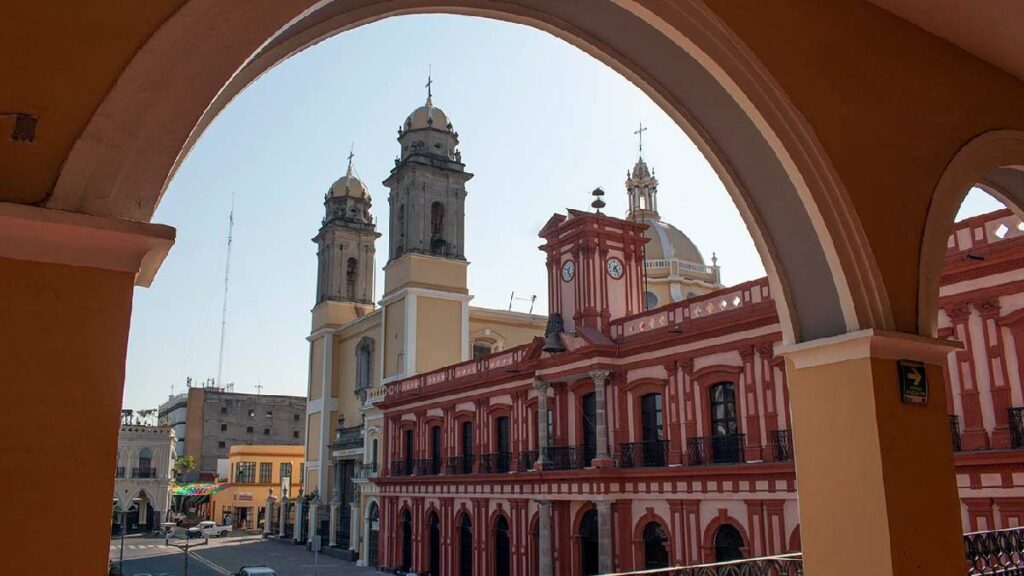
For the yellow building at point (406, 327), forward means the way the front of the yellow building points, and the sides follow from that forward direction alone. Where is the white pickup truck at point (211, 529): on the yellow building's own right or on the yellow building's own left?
on the yellow building's own right

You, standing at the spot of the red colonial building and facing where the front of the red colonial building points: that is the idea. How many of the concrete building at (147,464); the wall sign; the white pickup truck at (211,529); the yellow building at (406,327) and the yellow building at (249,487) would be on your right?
4

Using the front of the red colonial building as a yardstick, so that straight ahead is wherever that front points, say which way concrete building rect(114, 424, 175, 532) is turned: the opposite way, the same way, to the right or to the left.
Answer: to the left

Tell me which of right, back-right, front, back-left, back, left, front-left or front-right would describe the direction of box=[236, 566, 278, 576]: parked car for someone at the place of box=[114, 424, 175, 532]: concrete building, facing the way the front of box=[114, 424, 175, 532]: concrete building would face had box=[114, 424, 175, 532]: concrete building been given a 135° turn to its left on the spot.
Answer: back-right

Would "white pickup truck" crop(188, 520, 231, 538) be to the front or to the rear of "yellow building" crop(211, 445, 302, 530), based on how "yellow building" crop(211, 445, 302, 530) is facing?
to the front

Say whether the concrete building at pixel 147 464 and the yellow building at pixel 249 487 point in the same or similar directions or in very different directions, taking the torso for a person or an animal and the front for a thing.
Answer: same or similar directions

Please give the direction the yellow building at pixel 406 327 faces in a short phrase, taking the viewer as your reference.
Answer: facing the viewer and to the left of the viewer

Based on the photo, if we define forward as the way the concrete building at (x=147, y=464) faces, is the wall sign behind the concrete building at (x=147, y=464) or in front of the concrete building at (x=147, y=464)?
in front

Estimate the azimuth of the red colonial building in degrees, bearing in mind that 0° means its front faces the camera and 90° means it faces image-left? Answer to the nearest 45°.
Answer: approximately 45°

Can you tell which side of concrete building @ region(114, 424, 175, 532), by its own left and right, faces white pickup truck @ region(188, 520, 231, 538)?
left

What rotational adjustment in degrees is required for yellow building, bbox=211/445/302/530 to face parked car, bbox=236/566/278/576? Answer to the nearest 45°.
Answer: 0° — it already faces it

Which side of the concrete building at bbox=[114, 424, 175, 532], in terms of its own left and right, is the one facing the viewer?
front

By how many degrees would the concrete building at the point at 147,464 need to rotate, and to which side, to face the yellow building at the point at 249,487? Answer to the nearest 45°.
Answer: approximately 135° to its left

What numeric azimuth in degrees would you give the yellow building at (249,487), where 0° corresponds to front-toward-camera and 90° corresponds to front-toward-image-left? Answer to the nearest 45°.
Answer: approximately 0°

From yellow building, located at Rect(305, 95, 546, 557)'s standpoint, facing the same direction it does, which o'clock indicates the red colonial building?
The red colonial building is roughly at 10 o'clock from the yellow building.

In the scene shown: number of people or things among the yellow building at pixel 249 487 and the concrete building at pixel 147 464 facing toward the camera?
2

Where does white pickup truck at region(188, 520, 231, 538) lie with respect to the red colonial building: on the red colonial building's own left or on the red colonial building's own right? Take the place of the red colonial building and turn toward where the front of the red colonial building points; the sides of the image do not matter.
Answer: on the red colonial building's own right
